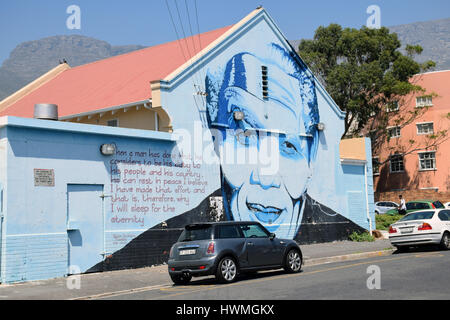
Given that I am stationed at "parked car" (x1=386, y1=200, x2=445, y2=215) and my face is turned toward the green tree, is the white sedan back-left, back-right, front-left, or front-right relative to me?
back-left

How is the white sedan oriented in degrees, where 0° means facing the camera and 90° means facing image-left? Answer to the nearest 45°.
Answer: approximately 225°

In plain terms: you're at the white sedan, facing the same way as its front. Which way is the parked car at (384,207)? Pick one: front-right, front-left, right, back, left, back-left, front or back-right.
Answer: front-left

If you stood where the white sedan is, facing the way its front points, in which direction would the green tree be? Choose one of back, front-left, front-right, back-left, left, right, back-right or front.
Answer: front-left

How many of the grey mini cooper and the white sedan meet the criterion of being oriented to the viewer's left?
0

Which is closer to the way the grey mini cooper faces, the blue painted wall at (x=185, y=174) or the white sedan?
the white sedan

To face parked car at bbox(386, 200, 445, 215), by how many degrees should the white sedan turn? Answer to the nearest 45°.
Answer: approximately 45° to its left

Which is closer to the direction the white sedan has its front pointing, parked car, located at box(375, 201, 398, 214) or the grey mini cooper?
the parked car

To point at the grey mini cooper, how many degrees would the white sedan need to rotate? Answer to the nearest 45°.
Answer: approximately 180°

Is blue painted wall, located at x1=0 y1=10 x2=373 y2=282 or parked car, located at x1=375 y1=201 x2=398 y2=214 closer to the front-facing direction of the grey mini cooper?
the parked car

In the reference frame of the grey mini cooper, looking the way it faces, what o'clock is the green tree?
The green tree is roughly at 11 o'clock from the grey mini cooper.

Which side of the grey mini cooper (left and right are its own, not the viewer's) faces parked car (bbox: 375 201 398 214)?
front

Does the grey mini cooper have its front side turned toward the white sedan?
yes
